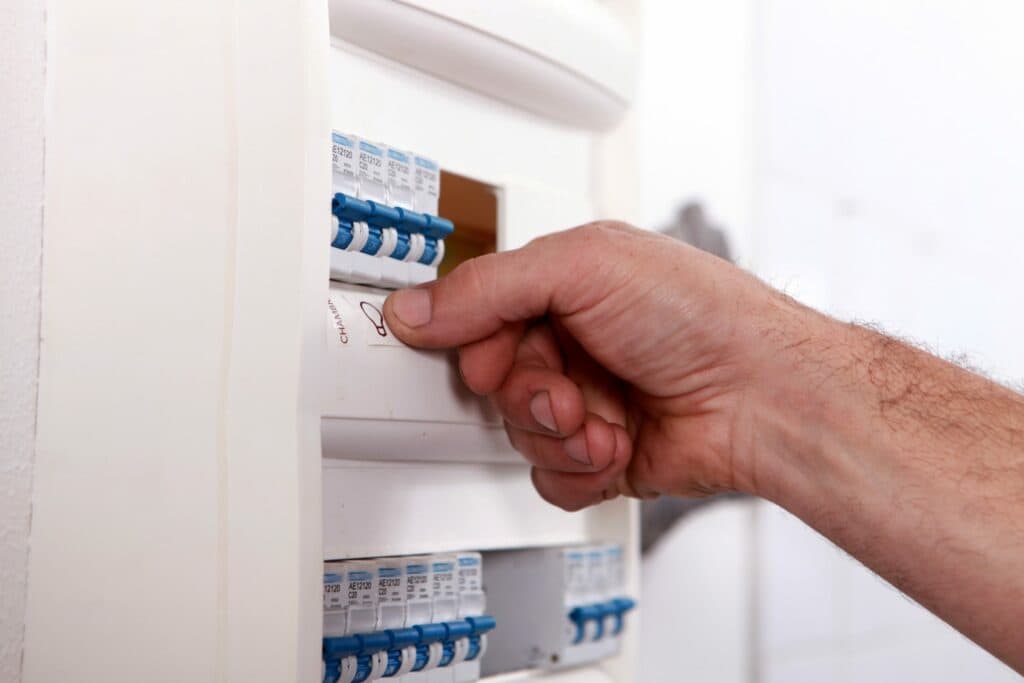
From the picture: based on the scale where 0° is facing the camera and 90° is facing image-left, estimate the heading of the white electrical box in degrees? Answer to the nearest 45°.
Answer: approximately 315°
